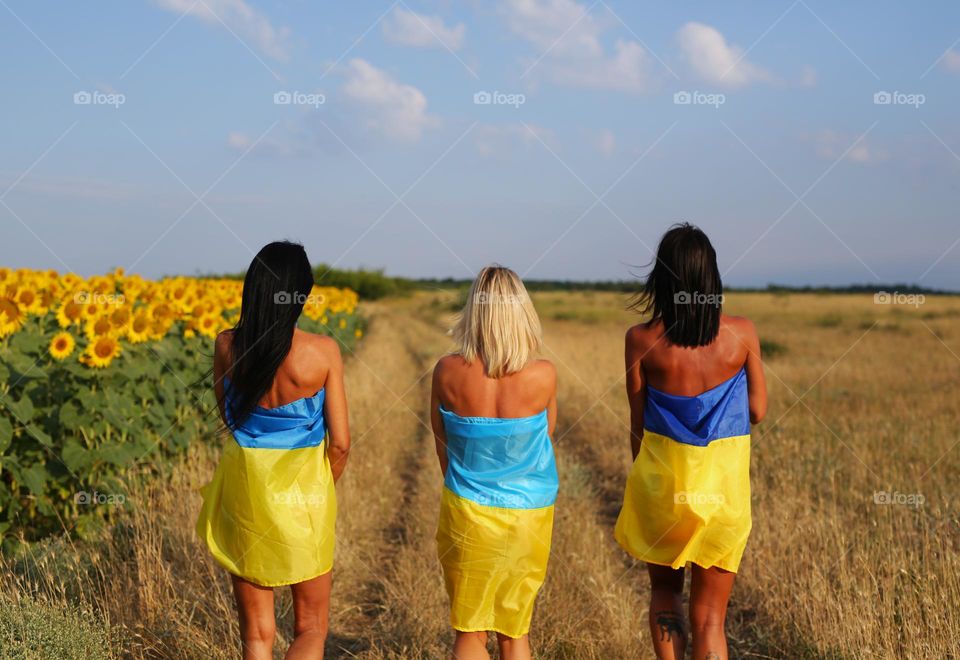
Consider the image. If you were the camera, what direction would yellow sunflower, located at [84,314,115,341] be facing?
facing the viewer

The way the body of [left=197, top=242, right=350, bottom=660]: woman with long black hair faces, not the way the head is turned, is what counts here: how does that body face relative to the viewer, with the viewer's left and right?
facing away from the viewer

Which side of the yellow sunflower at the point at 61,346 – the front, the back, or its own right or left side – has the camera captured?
front

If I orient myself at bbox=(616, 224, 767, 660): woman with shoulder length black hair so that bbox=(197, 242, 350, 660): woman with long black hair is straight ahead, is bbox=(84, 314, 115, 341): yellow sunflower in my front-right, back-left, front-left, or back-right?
front-right

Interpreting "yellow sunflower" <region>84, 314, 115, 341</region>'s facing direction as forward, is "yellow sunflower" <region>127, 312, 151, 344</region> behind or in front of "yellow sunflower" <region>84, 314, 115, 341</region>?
behind

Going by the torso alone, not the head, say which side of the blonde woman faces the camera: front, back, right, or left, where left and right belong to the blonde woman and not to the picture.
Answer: back

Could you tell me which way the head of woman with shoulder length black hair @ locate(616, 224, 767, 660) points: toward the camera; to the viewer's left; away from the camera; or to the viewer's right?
away from the camera

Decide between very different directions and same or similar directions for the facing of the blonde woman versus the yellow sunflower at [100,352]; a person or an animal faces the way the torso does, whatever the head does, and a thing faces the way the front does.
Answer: very different directions

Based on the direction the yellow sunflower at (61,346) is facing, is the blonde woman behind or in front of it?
in front

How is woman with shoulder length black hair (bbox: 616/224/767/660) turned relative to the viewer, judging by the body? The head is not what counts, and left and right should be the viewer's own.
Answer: facing away from the viewer

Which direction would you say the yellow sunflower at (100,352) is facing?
toward the camera

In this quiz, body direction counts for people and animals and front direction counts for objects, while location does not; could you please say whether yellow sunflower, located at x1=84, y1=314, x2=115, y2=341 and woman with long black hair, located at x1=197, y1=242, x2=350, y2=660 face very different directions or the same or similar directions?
very different directions

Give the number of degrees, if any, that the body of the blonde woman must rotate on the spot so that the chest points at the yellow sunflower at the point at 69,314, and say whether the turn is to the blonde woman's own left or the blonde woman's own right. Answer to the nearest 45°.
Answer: approximately 45° to the blonde woman's own left

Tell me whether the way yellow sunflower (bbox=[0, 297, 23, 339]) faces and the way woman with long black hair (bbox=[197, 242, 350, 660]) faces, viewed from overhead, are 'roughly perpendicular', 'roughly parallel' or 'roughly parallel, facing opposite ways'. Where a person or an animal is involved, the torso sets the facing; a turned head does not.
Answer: roughly parallel, facing opposite ways
